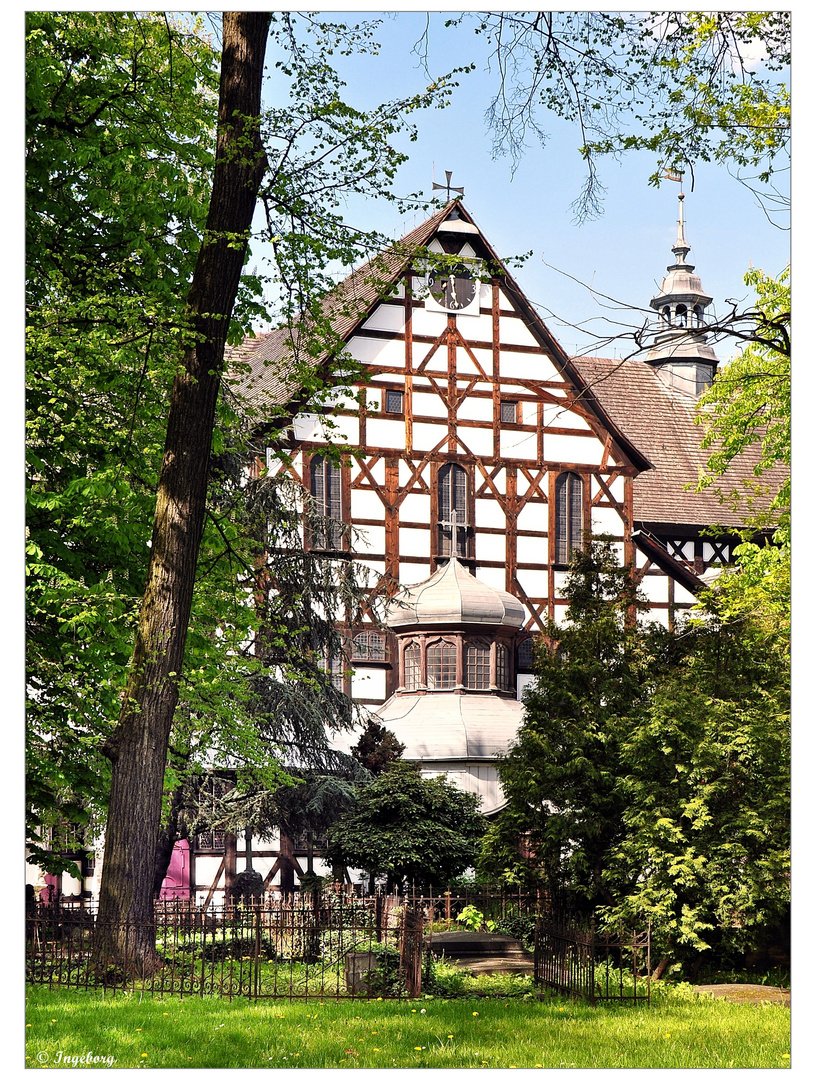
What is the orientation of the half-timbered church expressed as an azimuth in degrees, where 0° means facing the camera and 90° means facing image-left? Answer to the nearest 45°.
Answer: approximately 0°

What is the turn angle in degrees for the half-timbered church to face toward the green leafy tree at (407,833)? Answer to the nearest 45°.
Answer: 0° — it already faces it

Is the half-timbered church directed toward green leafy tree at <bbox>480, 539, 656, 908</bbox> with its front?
yes

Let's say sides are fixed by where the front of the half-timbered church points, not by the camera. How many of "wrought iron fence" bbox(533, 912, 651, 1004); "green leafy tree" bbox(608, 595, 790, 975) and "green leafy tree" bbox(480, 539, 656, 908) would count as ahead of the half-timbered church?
3

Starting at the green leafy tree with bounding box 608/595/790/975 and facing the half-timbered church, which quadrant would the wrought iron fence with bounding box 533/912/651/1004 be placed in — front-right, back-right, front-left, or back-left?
back-left

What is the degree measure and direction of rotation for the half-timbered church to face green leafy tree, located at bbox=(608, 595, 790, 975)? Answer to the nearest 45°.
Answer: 0° — it already faces it

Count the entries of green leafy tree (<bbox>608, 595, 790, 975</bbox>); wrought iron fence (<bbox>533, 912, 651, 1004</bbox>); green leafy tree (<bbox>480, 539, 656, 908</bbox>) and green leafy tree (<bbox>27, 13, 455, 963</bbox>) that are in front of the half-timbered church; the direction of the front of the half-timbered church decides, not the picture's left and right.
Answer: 4

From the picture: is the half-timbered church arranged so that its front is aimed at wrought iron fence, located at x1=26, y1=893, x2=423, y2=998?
yes

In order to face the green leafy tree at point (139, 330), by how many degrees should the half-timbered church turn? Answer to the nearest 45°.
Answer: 0° — it already faces it
